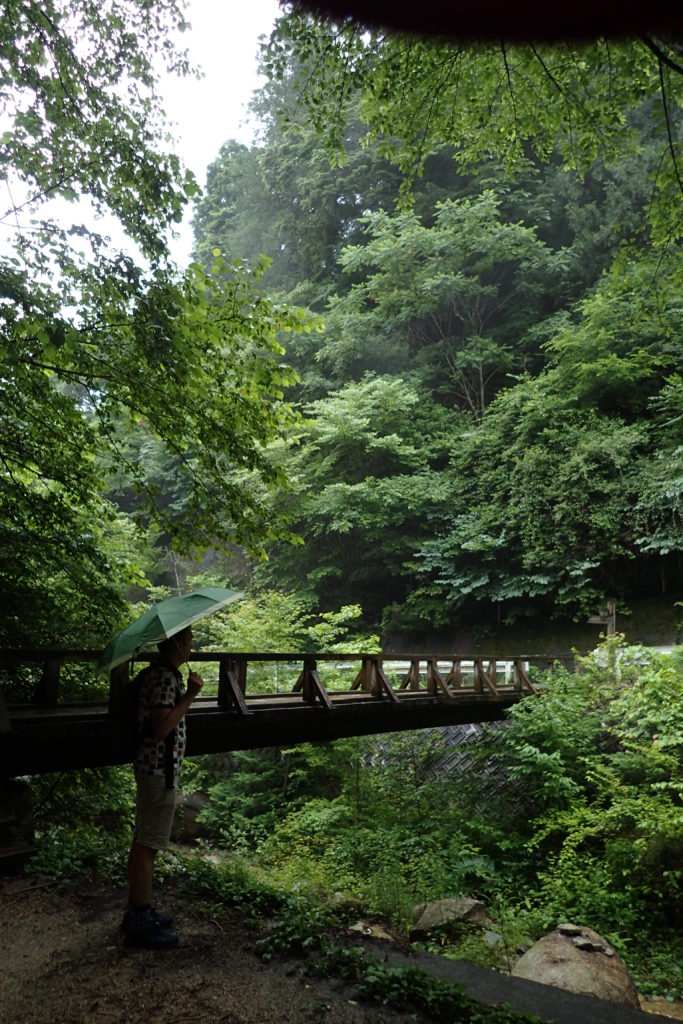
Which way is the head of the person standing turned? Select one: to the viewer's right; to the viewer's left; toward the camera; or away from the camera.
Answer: to the viewer's right

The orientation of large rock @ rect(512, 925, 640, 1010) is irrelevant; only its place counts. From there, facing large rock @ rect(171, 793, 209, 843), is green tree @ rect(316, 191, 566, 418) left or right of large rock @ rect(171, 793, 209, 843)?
right

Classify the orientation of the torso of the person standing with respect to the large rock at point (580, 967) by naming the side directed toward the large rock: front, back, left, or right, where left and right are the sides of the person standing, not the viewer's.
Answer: front

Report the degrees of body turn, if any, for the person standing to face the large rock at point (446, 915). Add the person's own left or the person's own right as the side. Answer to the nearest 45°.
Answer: approximately 45° to the person's own left

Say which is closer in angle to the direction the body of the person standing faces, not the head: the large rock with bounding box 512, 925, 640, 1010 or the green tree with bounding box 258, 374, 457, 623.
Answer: the large rock

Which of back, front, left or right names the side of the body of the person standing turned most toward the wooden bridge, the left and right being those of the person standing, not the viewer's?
left

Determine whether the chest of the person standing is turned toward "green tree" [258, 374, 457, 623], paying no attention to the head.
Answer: no

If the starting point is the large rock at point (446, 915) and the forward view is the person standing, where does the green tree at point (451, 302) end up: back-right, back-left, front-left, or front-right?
back-right

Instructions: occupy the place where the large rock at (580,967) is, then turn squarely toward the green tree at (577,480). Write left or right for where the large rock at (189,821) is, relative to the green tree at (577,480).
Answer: left

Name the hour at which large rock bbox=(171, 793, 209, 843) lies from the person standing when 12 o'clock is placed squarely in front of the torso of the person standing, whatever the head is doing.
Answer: The large rock is roughly at 9 o'clock from the person standing.

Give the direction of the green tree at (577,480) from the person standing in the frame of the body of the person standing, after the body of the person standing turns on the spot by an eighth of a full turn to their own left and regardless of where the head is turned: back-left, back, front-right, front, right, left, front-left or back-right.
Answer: front

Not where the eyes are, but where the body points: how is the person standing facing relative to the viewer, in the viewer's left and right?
facing to the right of the viewer

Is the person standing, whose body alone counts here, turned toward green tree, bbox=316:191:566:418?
no
